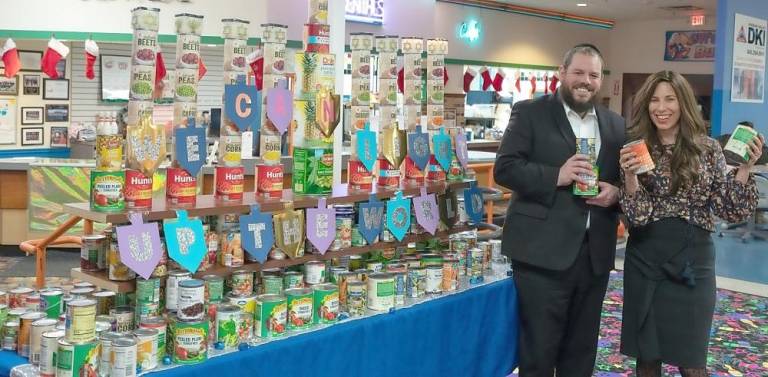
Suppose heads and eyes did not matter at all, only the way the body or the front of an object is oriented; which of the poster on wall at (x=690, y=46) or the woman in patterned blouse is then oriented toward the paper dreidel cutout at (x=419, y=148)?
the poster on wall

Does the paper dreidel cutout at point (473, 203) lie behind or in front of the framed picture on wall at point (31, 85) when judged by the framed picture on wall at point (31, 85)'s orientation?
in front

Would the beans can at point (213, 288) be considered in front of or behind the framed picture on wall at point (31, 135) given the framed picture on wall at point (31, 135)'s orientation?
in front

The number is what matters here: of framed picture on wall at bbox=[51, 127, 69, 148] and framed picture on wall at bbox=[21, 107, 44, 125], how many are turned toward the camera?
2

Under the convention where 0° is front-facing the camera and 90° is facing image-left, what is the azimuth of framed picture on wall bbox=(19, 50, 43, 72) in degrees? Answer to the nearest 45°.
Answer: approximately 0°
